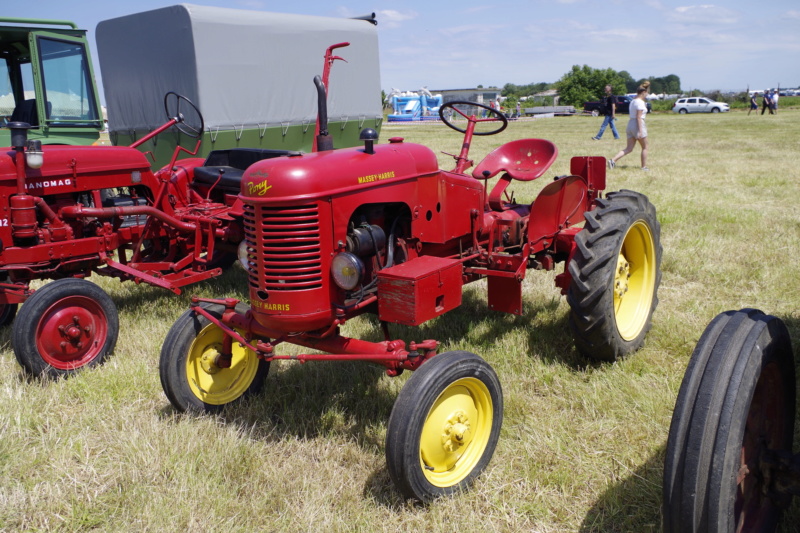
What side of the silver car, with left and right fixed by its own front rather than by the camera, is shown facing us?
right

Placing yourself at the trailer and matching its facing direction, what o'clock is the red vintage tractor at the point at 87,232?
The red vintage tractor is roughly at 11 o'clock from the trailer.

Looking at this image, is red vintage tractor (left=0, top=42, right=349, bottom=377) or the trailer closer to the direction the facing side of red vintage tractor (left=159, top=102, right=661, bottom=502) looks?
the red vintage tractor

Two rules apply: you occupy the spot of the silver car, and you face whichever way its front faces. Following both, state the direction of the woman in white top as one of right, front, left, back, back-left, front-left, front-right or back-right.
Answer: right

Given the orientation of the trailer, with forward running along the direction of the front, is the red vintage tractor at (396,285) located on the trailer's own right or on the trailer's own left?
on the trailer's own left

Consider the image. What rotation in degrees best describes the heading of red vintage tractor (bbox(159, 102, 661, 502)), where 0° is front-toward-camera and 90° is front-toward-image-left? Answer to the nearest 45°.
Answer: approximately 45°
